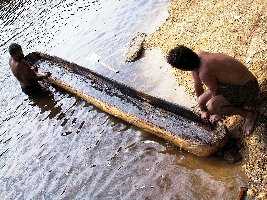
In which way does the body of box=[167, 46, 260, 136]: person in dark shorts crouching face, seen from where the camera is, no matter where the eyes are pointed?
to the viewer's left

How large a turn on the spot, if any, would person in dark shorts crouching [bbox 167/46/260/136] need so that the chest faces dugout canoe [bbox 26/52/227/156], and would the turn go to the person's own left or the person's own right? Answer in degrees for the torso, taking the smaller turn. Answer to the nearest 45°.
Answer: approximately 45° to the person's own right

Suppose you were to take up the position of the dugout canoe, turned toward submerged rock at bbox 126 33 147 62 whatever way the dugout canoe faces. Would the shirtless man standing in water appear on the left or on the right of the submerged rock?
left

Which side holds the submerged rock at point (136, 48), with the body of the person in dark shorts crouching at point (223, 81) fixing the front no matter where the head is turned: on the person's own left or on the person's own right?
on the person's own right
